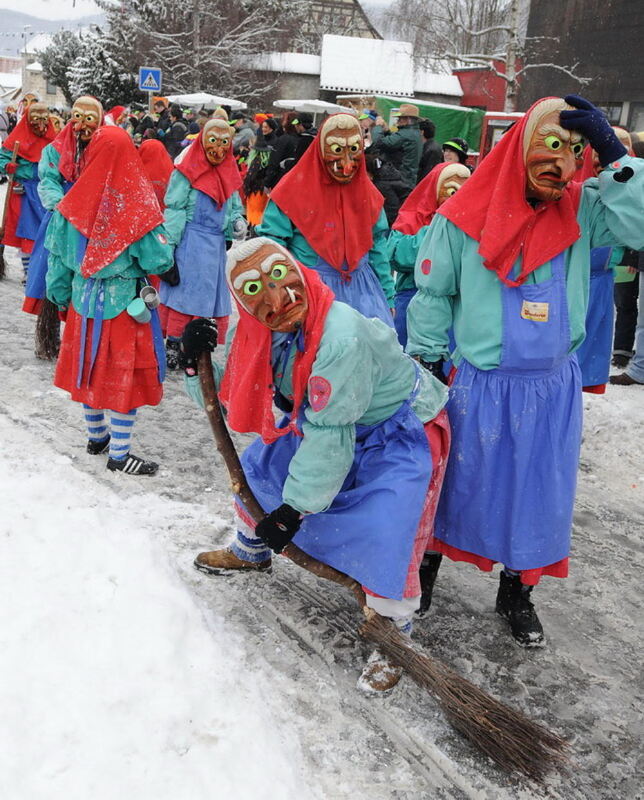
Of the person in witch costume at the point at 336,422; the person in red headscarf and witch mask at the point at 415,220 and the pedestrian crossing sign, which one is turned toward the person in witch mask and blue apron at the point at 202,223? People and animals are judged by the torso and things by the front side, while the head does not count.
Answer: the pedestrian crossing sign

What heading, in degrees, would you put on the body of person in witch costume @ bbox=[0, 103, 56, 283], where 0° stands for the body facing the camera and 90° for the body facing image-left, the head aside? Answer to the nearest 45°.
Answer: approximately 315°

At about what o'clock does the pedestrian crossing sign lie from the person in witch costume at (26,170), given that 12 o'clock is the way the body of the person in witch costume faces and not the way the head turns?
The pedestrian crossing sign is roughly at 8 o'clock from the person in witch costume.

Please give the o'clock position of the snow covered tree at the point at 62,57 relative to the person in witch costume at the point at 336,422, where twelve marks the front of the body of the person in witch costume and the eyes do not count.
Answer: The snow covered tree is roughly at 4 o'clock from the person in witch costume.

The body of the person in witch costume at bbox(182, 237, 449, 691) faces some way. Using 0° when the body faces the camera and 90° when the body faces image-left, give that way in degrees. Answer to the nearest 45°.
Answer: approximately 45°

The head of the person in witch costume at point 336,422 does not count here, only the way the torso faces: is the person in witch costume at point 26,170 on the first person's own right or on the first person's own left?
on the first person's own right

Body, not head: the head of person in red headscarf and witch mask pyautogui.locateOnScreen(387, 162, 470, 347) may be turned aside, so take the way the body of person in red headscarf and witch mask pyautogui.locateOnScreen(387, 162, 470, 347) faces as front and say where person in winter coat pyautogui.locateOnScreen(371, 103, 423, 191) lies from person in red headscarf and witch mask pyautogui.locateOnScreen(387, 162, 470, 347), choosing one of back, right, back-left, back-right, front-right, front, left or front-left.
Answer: back-left

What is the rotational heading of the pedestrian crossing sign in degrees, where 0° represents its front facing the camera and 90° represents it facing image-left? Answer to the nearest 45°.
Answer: approximately 0°
